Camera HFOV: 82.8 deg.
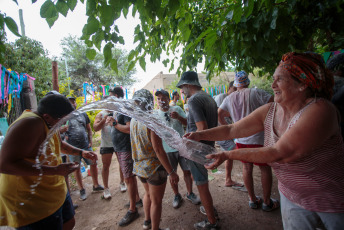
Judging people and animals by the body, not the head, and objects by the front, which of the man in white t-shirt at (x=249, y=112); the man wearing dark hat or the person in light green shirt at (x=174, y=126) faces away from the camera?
the man in white t-shirt at (x=249, y=112)

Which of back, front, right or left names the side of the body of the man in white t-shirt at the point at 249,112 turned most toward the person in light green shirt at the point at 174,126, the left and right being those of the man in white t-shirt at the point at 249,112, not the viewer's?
left

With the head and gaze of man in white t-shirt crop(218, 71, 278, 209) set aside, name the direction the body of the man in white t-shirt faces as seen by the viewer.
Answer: away from the camera

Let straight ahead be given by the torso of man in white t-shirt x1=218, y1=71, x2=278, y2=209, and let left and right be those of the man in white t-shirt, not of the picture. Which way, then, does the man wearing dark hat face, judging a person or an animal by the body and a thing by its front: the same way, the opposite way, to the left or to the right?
to the left

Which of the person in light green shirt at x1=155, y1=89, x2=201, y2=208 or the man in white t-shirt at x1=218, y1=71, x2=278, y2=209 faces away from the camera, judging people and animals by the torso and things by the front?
the man in white t-shirt at x1=218, y1=71, x2=278, y2=209

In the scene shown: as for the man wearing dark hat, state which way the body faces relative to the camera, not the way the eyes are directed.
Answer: to the viewer's left

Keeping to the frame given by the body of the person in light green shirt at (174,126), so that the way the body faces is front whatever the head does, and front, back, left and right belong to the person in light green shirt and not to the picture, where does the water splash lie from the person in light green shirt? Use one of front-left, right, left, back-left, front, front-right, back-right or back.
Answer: front

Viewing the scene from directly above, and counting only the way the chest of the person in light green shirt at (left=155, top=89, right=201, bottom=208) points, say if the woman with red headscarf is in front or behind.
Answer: in front

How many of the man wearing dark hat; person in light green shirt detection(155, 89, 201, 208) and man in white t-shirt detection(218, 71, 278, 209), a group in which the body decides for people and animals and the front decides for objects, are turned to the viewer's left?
1

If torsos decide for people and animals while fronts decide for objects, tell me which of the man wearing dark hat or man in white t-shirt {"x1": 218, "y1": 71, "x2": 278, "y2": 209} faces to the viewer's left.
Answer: the man wearing dark hat

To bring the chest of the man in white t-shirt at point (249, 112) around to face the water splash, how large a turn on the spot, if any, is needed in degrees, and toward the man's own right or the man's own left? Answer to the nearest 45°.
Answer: approximately 135° to the man's own left

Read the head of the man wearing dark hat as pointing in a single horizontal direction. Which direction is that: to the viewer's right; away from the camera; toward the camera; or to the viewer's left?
to the viewer's left

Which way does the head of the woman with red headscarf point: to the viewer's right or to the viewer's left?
to the viewer's left

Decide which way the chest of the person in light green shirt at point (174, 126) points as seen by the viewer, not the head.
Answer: toward the camera
